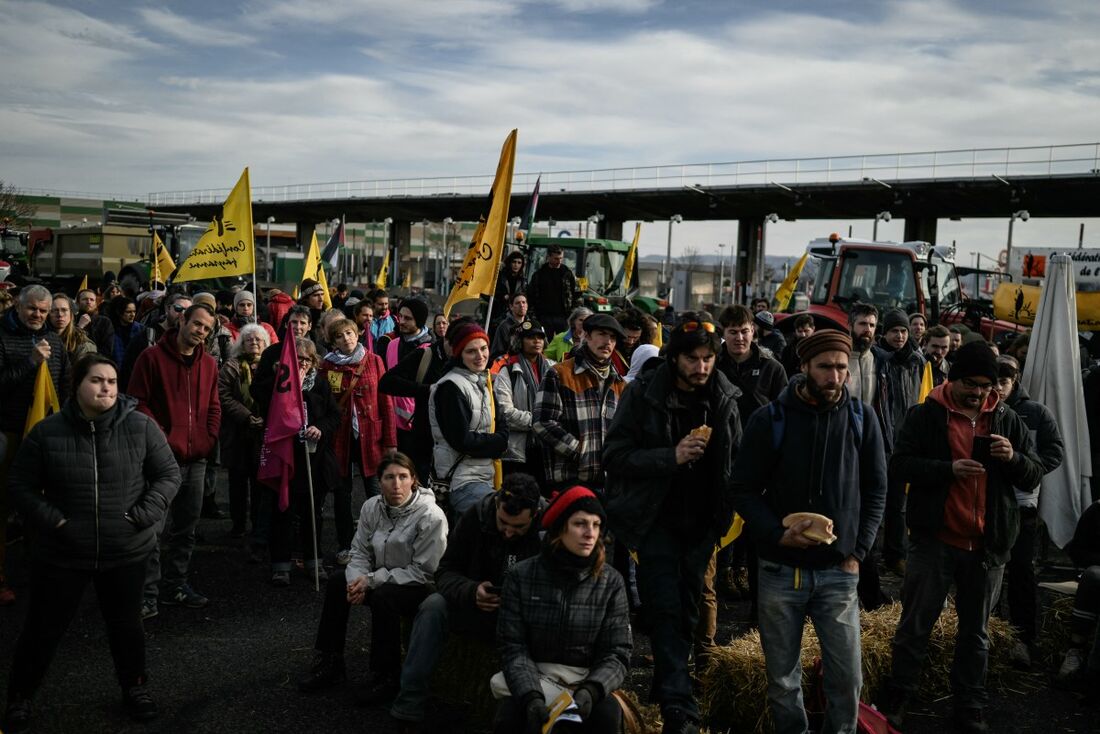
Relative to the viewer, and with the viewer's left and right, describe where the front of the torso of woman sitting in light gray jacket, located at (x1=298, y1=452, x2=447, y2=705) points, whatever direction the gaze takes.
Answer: facing the viewer and to the left of the viewer

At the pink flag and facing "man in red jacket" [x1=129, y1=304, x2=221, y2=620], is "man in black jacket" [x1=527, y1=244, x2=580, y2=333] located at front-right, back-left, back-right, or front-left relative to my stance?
back-right

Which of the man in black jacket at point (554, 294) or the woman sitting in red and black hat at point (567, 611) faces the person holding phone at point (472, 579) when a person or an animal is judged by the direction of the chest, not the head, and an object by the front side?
the man in black jacket

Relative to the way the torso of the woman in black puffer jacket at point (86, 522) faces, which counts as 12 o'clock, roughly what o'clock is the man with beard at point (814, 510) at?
The man with beard is roughly at 10 o'clock from the woman in black puffer jacket.

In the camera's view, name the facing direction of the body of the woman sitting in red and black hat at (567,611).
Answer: toward the camera

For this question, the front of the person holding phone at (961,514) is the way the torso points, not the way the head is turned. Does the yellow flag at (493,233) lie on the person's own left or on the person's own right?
on the person's own right

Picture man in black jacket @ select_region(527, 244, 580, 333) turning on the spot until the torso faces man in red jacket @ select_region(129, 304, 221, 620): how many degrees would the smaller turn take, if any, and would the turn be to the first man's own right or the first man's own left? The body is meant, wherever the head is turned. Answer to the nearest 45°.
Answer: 0° — they already face them

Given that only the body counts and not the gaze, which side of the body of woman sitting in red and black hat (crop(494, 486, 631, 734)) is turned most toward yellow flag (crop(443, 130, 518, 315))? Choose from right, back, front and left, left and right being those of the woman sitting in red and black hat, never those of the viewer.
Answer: back

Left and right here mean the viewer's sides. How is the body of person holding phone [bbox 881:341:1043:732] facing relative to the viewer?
facing the viewer

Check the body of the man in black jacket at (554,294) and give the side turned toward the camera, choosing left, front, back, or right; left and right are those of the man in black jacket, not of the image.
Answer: front

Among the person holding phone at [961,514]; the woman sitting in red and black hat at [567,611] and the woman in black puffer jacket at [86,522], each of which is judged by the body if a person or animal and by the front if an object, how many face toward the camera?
3

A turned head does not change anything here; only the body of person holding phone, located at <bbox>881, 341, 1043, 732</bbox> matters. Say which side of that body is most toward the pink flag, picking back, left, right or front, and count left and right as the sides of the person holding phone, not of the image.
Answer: right

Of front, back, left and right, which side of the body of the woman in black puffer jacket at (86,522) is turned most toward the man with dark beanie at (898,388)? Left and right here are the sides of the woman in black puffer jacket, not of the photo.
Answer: left

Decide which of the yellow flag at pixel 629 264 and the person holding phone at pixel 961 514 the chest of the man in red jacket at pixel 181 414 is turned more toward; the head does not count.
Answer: the person holding phone

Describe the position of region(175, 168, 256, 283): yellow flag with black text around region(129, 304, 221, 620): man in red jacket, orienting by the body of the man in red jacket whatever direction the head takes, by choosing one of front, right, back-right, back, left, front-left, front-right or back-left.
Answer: back-left

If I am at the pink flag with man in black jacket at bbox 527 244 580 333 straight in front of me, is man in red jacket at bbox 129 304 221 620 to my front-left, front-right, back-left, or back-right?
back-left

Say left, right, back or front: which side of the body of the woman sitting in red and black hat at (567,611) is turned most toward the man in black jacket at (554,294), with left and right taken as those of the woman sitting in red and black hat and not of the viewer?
back
